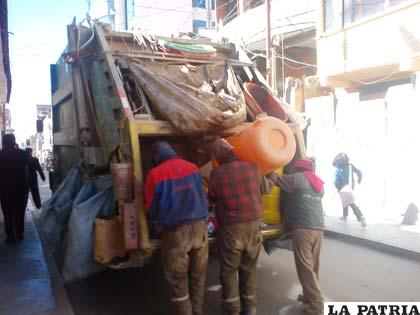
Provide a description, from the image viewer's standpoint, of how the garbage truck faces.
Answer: facing away from the viewer and to the left of the viewer

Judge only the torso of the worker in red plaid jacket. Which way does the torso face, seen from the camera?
away from the camera

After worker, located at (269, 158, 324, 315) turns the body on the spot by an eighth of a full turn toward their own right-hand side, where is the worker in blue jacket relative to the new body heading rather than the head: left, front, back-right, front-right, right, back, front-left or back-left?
back-left

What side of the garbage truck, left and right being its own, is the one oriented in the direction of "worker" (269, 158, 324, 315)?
back

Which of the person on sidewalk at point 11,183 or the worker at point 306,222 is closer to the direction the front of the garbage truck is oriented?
the person on sidewalk

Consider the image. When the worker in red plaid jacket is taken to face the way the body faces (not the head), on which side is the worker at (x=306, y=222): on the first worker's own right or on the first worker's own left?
on the first worker's own right

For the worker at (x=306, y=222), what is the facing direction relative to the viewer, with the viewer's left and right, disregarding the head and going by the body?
facing away from the viewer and to the left of the viewer
